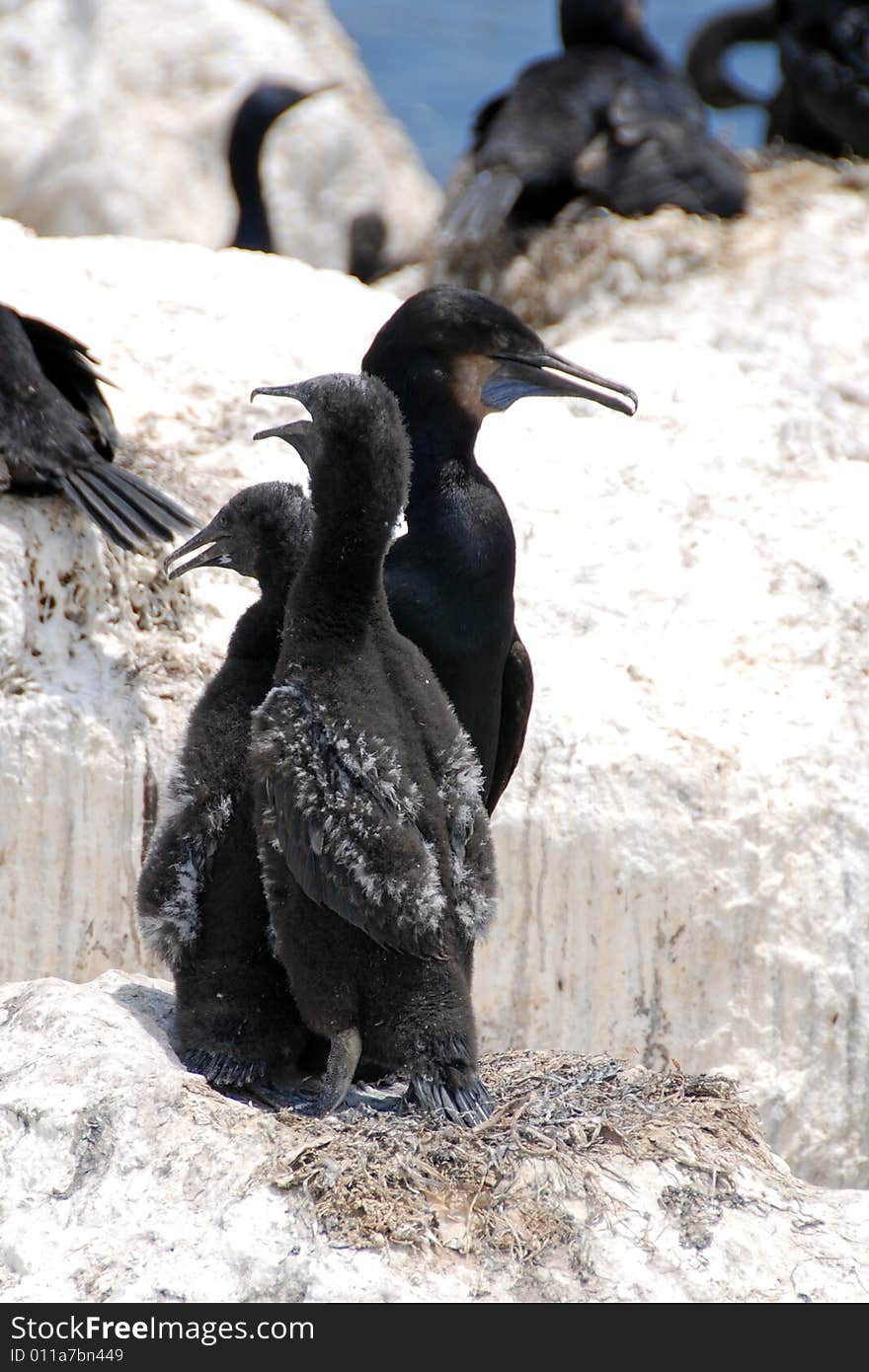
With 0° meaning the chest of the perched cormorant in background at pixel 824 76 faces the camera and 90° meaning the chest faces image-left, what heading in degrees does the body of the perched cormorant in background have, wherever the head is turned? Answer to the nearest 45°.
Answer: approximately 90°

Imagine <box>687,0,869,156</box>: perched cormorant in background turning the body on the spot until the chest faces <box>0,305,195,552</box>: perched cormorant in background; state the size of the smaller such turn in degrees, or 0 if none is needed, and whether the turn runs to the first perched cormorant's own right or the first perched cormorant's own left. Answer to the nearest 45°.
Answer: approximately 90° to the first perched cormorant's own left

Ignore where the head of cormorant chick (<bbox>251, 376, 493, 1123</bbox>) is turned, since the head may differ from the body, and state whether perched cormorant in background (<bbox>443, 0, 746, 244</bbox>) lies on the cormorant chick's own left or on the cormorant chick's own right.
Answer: on the cormorant chick's own right

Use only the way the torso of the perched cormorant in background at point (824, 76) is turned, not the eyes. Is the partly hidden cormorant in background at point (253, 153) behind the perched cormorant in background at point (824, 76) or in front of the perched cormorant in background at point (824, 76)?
in front

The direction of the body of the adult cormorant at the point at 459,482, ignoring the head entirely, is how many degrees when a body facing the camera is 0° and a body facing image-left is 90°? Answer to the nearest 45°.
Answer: approximately 315°

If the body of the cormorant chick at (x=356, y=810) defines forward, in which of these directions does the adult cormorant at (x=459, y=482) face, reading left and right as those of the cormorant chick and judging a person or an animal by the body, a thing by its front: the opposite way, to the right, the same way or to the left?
the opposite way
